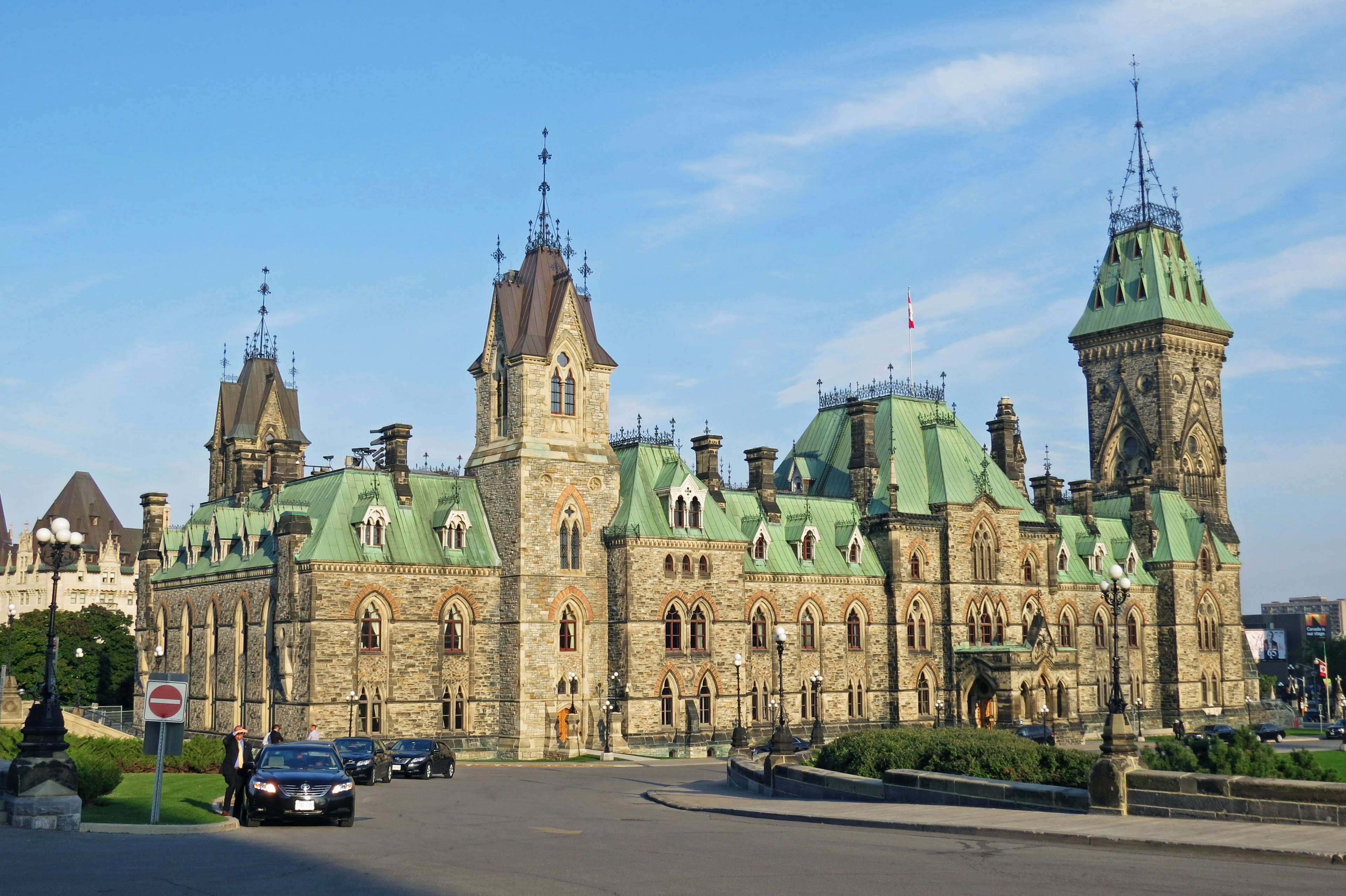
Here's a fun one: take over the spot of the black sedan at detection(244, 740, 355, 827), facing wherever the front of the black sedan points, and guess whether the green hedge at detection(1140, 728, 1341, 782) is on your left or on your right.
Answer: on your left

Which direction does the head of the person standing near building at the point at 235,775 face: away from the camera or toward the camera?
toward the camera

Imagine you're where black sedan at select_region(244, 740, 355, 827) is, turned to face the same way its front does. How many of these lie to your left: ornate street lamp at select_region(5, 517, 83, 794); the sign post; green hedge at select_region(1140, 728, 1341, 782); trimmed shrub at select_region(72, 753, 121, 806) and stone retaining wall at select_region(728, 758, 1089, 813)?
2

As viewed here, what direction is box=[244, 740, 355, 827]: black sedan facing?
toward the camera

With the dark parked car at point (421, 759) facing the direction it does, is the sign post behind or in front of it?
in front

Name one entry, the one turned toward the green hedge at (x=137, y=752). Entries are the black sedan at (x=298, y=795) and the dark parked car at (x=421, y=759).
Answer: the dark parked car

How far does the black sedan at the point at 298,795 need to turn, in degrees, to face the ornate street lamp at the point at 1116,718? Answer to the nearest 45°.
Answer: approximately 90° to its left

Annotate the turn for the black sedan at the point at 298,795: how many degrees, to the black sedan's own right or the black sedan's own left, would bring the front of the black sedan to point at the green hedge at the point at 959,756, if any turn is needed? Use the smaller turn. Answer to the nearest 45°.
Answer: approximately 90° to the black sedan's own left

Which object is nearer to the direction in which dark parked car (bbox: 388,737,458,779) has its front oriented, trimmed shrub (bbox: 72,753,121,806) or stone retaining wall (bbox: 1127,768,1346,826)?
the trimmed shrub

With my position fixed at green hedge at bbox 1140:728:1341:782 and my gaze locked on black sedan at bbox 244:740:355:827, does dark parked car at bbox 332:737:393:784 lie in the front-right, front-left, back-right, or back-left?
front-right

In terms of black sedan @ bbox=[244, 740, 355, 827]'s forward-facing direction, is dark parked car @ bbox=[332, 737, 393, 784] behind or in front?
behind

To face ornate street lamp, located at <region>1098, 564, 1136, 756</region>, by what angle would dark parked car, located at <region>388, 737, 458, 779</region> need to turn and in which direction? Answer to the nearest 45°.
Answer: approximately 90° to its left

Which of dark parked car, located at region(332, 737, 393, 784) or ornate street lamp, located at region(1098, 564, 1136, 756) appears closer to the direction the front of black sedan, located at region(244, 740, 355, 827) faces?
the ornate street lamp

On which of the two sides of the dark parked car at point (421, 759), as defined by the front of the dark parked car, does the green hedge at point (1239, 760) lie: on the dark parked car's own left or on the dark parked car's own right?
on the dark parked car's own left

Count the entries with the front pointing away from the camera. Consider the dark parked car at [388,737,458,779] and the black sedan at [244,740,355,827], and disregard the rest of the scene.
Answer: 0

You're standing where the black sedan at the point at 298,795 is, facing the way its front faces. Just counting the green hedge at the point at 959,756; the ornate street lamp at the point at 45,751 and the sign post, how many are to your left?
1
